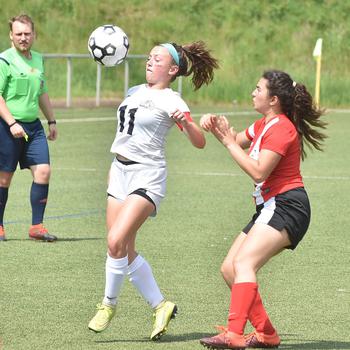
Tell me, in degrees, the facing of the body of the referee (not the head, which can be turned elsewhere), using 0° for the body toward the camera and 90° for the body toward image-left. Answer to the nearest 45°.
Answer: approximately 315°

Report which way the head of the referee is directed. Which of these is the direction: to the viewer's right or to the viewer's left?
to the viewer's right
